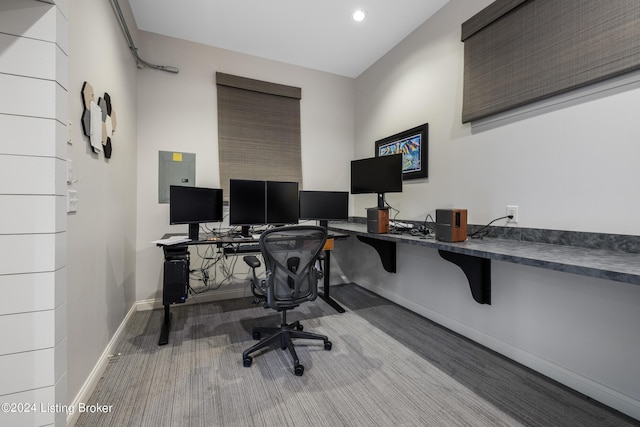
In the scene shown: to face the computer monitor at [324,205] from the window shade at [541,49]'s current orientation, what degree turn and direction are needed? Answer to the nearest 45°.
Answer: approximately 45° to its right

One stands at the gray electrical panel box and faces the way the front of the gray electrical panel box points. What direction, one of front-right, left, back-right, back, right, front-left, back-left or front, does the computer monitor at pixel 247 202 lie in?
front-left

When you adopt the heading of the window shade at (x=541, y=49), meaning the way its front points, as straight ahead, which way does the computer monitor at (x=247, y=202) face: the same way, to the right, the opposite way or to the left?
to the left

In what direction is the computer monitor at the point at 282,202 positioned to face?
toward the camera

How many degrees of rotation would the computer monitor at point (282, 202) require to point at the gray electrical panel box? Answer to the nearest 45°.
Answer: approximately 90° to its right

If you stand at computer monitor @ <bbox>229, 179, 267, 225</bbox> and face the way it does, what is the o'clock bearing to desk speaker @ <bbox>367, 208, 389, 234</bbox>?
The desk speaker is roughly at 10 o'clock from the computer monitor.

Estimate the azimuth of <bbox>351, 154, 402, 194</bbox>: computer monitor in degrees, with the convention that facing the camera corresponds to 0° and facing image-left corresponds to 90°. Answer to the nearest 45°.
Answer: approximately 45°

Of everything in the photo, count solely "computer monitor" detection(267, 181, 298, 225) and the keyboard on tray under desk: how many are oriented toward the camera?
2

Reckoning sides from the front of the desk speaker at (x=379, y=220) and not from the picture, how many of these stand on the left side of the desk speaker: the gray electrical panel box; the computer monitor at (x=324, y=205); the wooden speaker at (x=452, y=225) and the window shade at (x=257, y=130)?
1

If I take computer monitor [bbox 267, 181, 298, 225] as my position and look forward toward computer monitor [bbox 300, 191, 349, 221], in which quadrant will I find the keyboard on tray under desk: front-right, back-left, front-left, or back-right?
back-right

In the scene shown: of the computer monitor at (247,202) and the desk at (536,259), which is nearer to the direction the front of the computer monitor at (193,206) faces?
the desk

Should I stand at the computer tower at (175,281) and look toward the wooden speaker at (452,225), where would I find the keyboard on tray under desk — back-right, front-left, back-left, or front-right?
front-left

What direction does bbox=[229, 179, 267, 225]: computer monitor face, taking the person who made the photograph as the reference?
facing the viewer

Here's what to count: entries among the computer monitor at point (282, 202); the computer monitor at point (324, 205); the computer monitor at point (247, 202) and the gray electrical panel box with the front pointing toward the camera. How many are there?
4

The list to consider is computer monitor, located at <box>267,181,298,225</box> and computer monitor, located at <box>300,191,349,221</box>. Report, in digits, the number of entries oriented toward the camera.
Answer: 2

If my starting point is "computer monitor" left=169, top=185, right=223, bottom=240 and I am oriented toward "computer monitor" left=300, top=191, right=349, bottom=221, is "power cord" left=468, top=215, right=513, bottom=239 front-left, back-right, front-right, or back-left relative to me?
front-right

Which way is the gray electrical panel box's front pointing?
toward the camera
